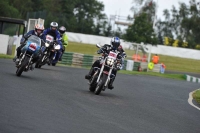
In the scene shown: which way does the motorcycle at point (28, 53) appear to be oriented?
toward the camera

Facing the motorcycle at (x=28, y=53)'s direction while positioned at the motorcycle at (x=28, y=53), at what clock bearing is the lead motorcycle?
The lead motorcycle is roughly at 10 o'clock from the motorcycle.

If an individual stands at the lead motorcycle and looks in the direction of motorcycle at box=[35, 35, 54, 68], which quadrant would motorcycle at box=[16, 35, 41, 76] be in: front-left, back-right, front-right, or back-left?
front-left

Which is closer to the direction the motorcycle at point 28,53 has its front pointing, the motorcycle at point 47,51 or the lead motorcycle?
the lead motorcycle

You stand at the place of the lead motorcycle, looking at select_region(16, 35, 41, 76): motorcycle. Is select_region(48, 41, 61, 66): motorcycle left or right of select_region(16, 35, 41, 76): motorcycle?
right

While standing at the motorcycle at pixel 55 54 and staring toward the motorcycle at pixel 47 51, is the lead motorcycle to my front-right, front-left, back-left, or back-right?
front-left

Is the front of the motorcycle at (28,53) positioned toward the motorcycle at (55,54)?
no

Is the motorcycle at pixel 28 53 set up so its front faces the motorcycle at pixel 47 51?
no
